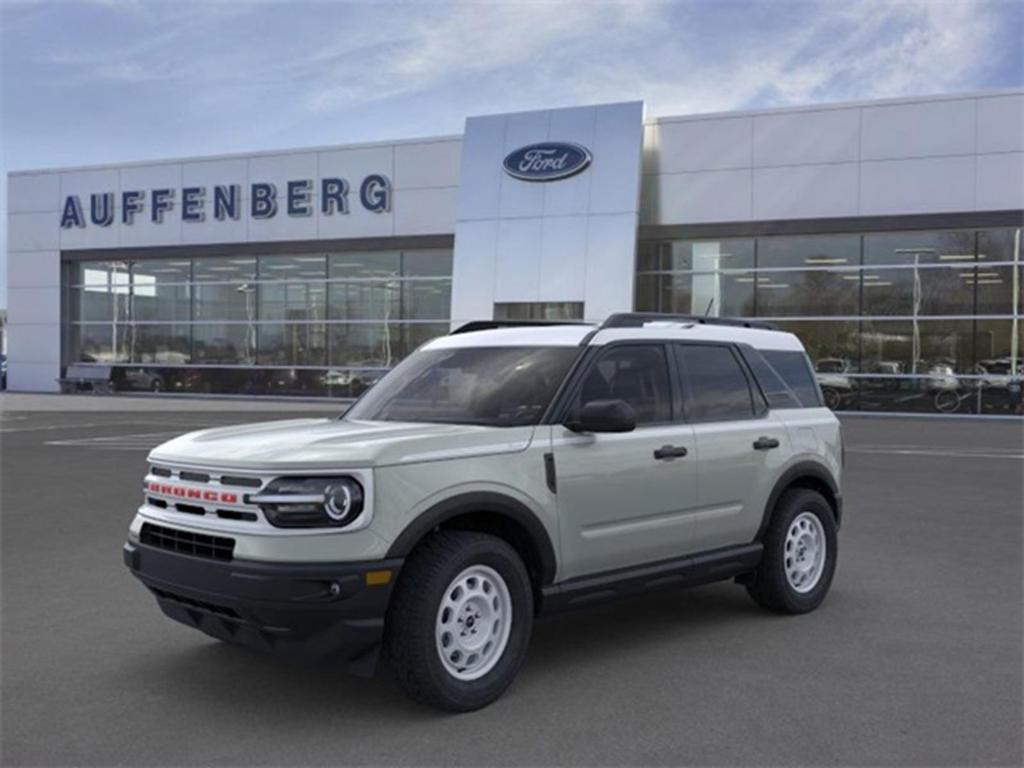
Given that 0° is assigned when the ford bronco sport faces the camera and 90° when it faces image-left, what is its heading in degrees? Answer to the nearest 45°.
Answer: approximately 45°

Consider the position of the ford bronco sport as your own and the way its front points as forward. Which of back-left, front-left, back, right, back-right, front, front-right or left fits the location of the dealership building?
back-right
